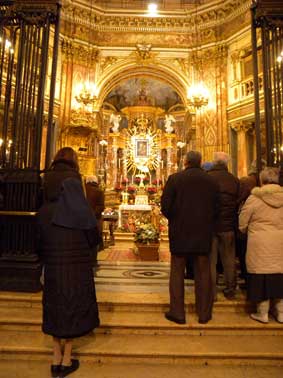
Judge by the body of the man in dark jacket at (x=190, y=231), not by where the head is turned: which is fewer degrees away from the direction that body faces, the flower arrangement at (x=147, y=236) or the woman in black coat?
the flower arrangement

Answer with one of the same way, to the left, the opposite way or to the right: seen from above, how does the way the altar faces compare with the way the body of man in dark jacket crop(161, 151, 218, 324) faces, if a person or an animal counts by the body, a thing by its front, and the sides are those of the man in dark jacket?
the opposite way

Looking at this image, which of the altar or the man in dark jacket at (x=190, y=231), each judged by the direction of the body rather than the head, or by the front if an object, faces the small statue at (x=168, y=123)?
the man in dark jacket

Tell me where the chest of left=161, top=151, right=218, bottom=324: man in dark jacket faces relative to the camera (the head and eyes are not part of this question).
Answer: away from the camera

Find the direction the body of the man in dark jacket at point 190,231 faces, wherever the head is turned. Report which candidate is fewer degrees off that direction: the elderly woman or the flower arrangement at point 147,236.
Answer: the flower arrangement

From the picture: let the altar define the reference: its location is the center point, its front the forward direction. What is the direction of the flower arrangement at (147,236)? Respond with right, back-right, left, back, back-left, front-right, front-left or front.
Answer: front

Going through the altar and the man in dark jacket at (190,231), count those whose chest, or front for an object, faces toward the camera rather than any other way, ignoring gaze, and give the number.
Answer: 1

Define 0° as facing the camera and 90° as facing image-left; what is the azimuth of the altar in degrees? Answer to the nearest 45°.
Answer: approximately 0°

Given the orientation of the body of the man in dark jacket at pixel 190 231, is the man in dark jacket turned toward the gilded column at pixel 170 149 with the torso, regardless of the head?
yes

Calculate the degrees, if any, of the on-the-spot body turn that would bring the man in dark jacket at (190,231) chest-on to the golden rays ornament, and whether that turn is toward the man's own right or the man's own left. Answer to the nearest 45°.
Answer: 0° — they already face it

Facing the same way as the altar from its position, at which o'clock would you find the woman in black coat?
The woman in black coat is roughly at 12 o'clock from the altar.

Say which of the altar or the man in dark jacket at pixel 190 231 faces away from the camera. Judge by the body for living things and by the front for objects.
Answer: the man in dark jacket

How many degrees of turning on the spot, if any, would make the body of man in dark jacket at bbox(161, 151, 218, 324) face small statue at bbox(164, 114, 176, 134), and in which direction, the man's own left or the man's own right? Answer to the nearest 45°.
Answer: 0° — they already face it

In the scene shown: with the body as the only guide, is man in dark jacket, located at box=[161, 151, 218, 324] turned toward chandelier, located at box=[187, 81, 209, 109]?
yes
